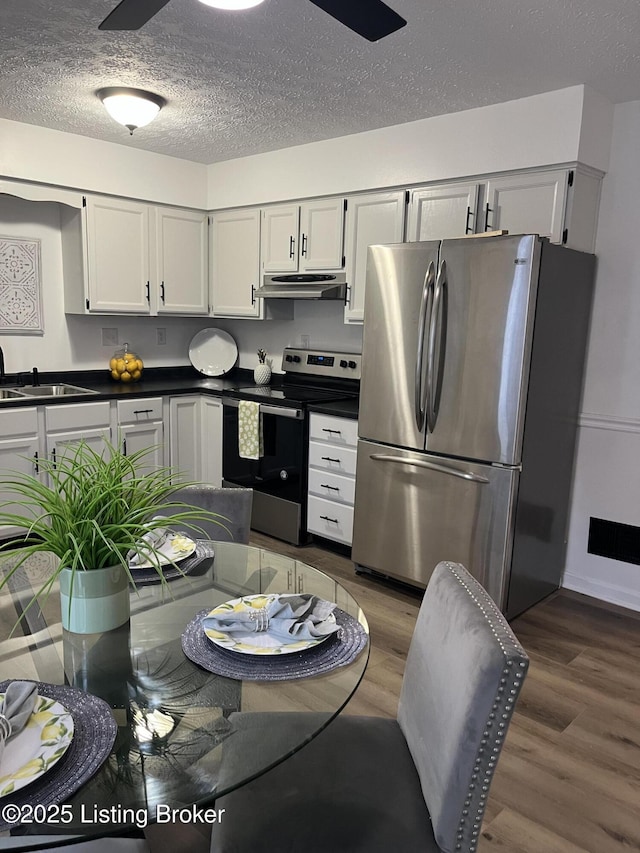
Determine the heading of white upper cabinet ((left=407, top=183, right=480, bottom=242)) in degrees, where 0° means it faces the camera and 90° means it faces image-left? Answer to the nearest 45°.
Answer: approximately 45°

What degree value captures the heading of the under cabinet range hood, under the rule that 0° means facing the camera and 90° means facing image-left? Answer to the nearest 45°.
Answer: approximately 45°

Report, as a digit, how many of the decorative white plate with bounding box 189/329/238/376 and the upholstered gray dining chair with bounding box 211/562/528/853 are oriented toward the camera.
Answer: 1

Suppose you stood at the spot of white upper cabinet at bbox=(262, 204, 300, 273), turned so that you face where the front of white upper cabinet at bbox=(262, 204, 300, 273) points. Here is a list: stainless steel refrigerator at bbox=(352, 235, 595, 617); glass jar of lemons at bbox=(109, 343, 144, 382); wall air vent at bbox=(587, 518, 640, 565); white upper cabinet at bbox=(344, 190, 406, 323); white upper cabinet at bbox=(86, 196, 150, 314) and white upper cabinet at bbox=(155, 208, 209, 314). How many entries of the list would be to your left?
3

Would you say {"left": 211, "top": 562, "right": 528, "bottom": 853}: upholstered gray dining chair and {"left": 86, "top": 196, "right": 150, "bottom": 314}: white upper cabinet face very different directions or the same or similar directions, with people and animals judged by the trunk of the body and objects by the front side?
very different directions

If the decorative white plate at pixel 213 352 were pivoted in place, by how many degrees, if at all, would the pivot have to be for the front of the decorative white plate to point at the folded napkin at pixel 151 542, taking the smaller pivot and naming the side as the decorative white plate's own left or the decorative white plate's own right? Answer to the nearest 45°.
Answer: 0° — it already faces it

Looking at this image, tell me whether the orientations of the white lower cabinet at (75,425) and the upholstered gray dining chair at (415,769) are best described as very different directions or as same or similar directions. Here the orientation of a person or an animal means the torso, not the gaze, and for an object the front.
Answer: very different directions

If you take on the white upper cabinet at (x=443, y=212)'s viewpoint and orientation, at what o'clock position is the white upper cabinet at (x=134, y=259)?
the white upper cabinet at (x=134, y=259) is roughly at 2 o'clock from the white upper cabinet at (x=443, y=212).

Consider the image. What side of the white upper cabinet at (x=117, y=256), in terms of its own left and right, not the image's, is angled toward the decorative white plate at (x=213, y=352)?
left

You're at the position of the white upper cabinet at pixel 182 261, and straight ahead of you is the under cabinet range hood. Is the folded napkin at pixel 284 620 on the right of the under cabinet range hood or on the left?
right

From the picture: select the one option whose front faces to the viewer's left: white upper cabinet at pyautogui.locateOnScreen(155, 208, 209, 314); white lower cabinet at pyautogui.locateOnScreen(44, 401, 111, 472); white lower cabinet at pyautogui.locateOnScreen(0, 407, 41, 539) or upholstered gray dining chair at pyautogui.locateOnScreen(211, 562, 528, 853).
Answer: the upholstered gray dining chair
